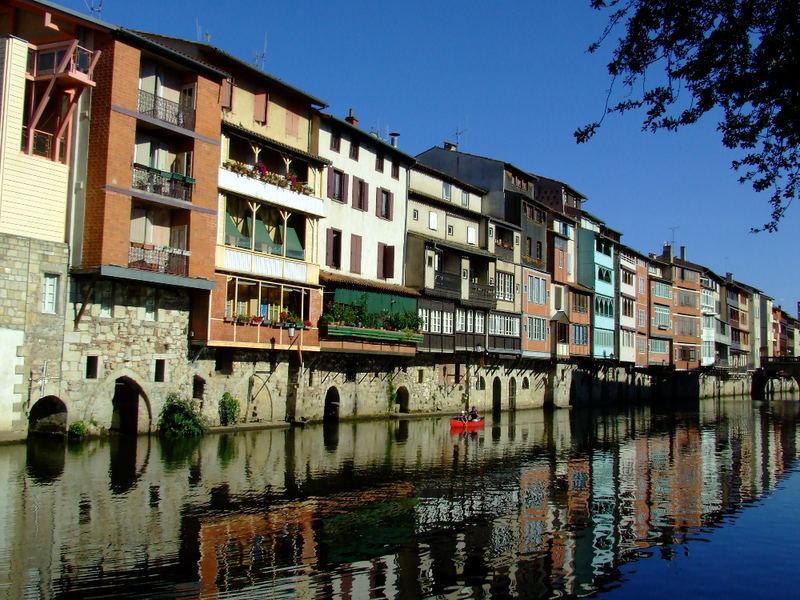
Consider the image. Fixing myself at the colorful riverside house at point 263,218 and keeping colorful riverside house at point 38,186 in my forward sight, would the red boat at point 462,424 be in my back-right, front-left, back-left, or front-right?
back-left

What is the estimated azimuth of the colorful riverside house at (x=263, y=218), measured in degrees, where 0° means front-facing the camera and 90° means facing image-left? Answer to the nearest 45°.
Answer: approximately 315°

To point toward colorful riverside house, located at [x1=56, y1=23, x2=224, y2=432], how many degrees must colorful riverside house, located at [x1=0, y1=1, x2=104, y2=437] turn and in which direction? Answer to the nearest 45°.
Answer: approximately 90° to its left

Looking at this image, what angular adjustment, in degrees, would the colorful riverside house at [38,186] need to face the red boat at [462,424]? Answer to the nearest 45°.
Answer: approximately 45° to its left

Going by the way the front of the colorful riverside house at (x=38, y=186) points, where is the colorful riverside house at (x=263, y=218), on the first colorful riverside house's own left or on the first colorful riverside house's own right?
on the first colorful riverside house's own left

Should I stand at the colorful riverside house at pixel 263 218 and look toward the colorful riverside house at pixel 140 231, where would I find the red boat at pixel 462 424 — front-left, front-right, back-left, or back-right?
back-left

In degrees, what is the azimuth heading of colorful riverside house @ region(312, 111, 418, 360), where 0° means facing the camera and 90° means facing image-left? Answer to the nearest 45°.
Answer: approximately 315°

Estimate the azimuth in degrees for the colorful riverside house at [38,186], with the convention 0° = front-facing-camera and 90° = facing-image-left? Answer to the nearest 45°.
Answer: approximately 315°

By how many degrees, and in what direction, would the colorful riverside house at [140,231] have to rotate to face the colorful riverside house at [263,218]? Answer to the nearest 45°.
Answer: approximately 90° to its left

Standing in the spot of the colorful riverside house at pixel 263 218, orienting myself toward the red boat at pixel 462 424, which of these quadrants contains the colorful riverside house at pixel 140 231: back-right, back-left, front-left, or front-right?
back-right

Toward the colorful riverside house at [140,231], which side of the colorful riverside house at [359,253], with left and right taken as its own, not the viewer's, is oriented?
right
